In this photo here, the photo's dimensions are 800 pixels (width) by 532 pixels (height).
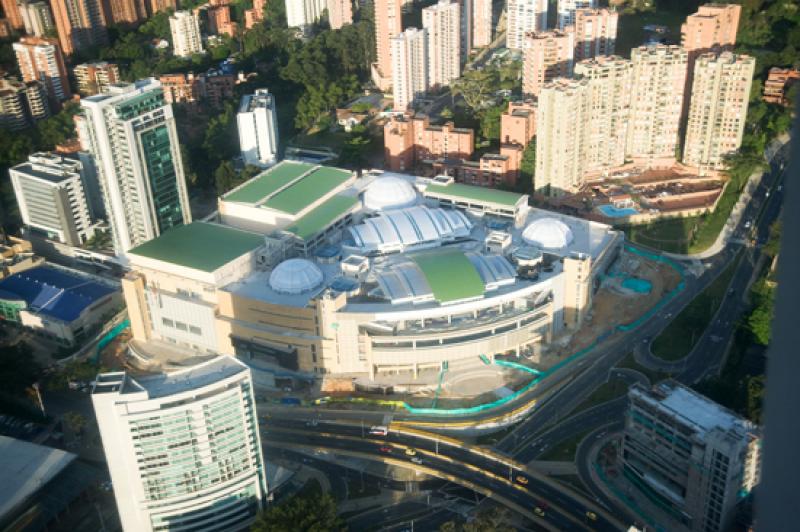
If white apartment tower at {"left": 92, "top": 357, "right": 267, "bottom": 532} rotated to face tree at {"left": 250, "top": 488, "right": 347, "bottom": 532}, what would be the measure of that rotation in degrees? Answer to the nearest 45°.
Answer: approximately 45° to its left

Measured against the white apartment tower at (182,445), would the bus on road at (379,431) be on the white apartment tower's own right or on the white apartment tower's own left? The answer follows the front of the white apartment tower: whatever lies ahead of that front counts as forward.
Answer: on the white apartment tower's own left

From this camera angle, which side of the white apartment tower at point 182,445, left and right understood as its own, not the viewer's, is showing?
front

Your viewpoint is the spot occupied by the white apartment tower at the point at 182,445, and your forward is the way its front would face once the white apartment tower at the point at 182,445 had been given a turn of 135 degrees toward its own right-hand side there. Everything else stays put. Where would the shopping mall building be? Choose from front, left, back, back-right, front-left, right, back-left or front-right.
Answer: right

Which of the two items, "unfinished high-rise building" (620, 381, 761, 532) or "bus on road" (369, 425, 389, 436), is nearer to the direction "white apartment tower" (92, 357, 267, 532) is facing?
the unfinished high-rise building

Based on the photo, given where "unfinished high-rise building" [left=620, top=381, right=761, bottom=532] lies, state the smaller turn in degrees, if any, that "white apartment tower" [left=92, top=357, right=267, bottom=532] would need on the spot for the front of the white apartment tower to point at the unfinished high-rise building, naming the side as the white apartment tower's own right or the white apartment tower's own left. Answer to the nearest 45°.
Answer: approximately 90° to the white apartment tower's own left
